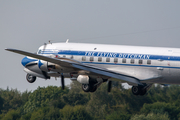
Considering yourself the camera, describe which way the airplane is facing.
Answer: facing away from the viewer and to the left of the viewer
